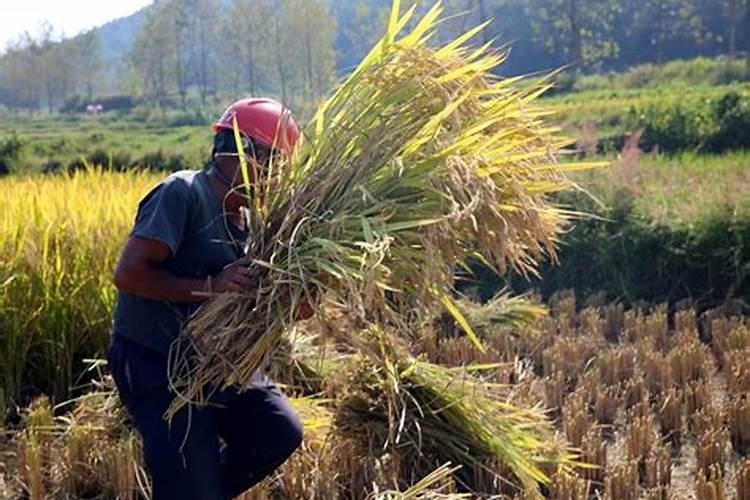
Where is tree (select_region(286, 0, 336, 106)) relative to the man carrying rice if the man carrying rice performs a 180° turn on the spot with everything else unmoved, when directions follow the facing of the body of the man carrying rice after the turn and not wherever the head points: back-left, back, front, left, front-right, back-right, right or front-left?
right

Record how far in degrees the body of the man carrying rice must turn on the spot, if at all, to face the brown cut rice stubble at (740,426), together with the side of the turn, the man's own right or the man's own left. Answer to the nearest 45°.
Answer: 0° — they already face it

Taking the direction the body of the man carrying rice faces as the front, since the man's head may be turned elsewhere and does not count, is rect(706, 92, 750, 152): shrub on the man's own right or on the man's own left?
on the man's own left

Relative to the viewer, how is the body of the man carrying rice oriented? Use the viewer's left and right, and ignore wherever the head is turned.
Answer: facing to the right of the viewer

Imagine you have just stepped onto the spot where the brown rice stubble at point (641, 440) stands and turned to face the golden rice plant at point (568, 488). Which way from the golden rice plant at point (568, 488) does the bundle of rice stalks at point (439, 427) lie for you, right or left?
right

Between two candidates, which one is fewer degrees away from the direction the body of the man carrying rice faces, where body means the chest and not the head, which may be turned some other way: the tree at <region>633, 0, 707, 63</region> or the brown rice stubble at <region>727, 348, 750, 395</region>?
the brown rice stubble

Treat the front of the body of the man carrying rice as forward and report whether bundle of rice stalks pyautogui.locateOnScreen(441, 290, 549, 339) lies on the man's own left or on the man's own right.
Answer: on the man's own left

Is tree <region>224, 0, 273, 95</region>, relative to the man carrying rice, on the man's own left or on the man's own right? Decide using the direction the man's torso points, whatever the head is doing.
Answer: on the man's own left

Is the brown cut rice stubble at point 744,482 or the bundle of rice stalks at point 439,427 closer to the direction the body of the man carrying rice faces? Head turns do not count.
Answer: the brown cut rice stubble
